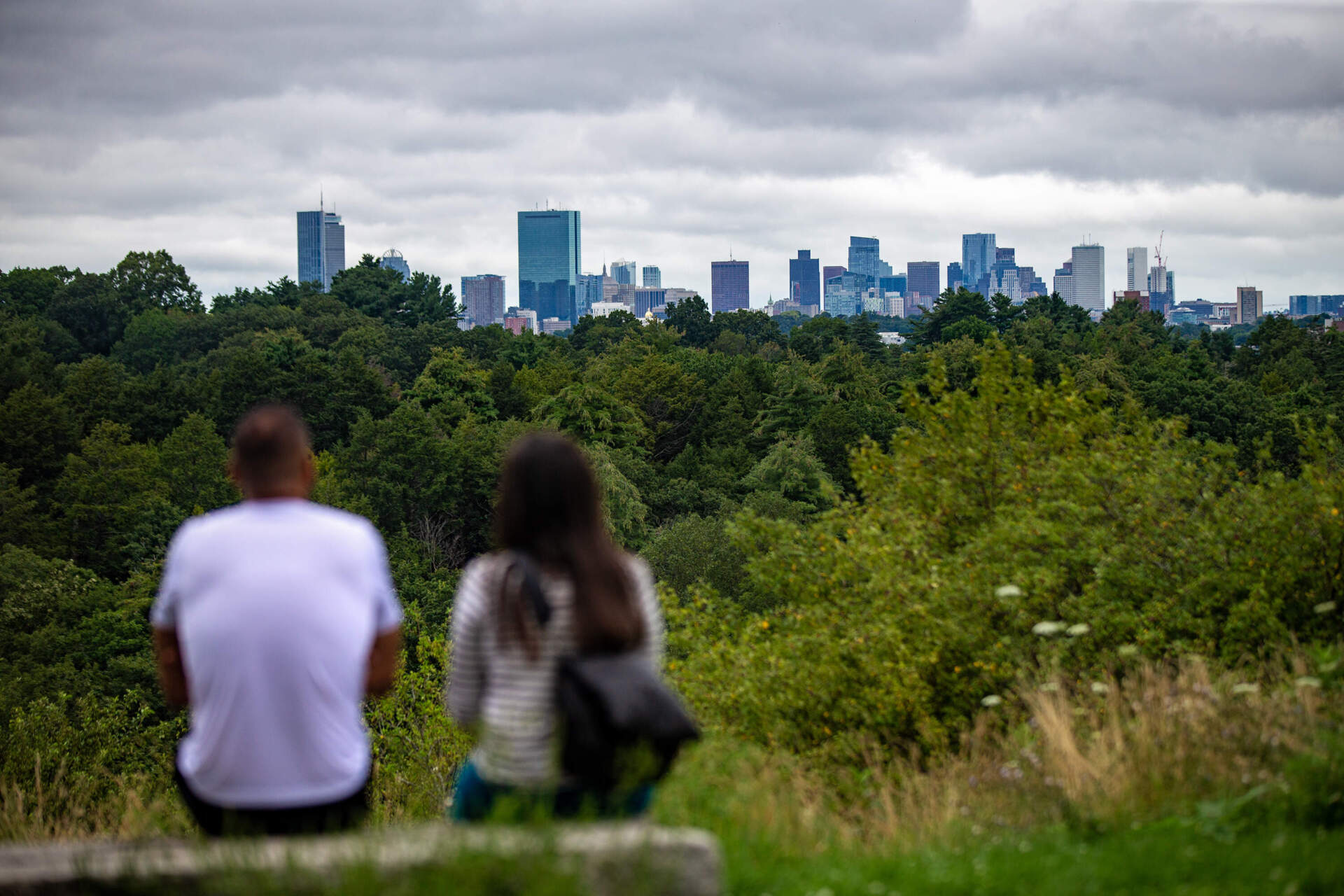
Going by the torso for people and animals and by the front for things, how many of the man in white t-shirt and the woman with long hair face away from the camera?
2

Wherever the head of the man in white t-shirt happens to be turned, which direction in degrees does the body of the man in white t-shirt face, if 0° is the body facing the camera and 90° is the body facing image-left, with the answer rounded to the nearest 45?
approximately 180°

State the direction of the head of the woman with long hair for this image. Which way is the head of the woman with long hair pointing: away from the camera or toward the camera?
away from the camera

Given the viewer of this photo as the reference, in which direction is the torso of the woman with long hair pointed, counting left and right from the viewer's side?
facing away from the viewer

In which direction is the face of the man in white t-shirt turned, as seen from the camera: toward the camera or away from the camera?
away from the camera
